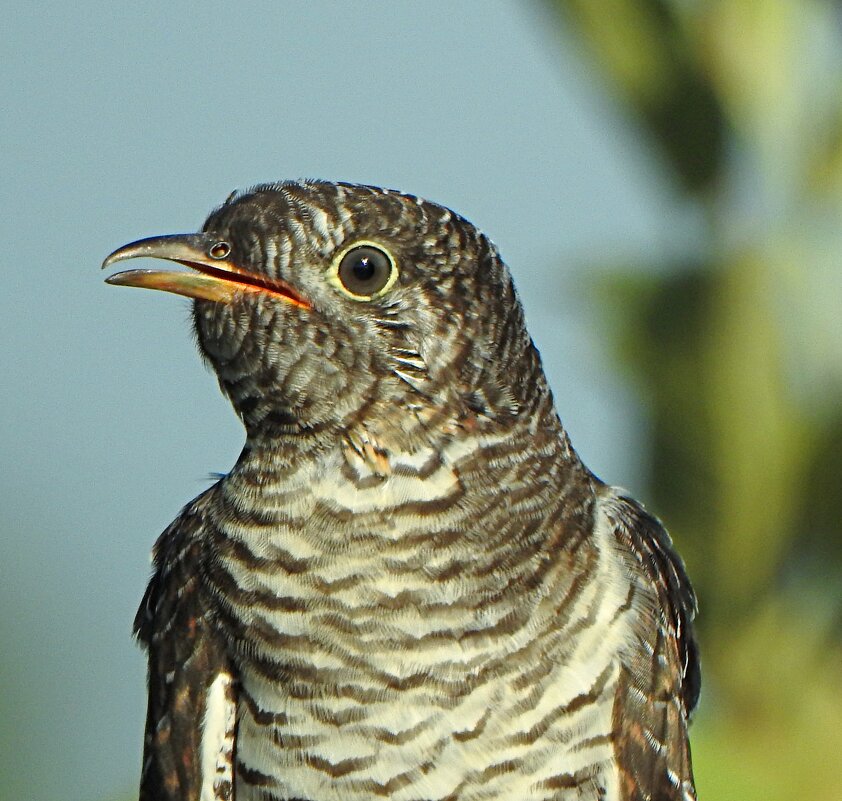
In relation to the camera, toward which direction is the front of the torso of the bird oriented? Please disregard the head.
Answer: toward the camera
